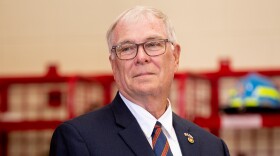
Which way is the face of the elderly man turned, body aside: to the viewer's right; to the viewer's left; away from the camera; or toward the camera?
toward the camera

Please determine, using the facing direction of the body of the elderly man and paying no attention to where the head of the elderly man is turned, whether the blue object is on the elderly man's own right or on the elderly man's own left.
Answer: on the elderly man's own left

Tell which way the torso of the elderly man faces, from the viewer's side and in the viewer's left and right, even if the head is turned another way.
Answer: facing the viewer and to the right of the viewer
